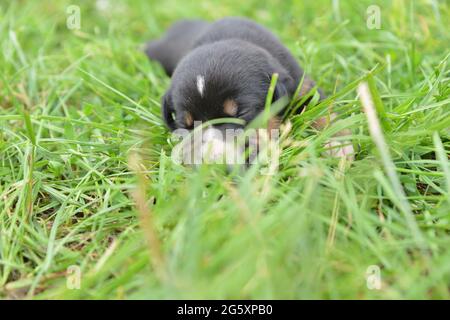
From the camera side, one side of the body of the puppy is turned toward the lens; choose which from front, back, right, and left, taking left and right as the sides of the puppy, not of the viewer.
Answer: front
